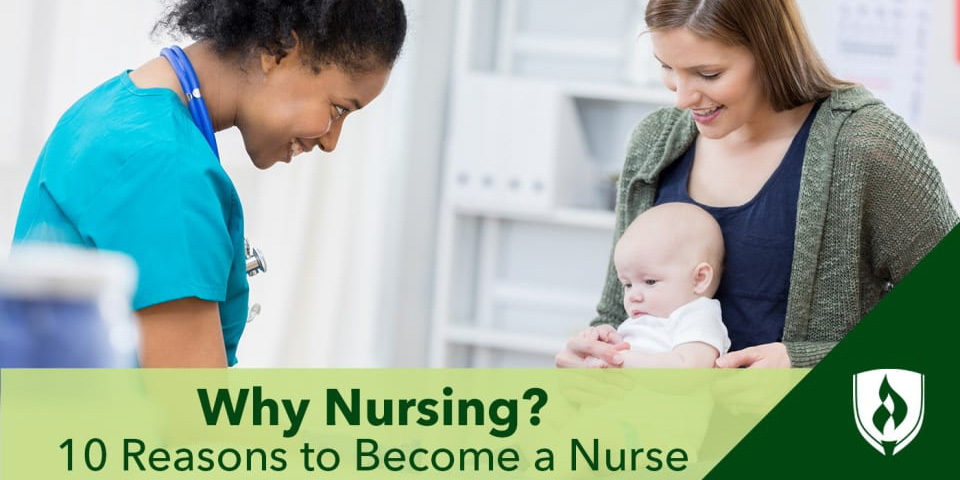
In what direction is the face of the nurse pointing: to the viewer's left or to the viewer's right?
to the viewer's right

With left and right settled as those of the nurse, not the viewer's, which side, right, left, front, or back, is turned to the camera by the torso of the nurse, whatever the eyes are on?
right

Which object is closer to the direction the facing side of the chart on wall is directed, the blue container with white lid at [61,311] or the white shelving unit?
the blue container with white lid

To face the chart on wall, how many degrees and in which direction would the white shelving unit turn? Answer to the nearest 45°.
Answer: approximately 90° to its left

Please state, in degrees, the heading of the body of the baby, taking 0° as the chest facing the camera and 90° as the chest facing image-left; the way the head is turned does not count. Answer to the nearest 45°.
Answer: approximately 45°

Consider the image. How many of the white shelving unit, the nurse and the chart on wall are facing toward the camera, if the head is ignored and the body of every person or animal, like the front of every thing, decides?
2

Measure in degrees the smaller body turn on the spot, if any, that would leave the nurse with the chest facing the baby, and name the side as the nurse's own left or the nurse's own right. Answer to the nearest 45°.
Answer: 0° — they already face them

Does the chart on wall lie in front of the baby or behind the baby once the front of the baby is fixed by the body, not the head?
behind

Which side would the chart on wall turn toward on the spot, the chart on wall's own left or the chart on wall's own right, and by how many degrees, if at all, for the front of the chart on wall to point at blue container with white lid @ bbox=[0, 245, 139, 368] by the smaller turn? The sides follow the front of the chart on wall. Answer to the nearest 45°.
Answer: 0° — it already faces it

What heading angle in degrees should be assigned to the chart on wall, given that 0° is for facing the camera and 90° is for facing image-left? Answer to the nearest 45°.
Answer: approximately 0°

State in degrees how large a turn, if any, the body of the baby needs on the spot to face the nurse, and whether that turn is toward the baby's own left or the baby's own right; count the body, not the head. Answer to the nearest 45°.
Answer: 0° — they already face them

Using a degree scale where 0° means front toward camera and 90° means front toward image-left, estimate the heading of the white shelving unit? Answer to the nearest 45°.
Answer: approximately 0°
